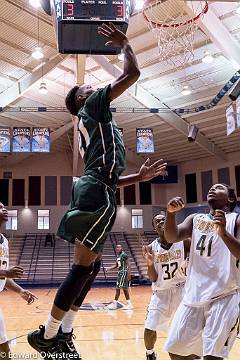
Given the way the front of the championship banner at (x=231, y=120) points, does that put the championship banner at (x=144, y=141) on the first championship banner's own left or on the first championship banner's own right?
on the first championship banner's own right

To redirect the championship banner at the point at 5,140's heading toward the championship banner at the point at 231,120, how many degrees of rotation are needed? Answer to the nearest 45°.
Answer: approximately 45° to its left

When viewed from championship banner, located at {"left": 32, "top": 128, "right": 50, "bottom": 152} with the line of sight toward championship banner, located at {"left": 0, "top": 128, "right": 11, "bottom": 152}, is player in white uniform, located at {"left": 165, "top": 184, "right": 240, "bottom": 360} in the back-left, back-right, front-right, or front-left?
back-left

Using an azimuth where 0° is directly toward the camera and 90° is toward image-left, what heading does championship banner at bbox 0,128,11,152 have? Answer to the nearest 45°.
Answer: approximately 0°

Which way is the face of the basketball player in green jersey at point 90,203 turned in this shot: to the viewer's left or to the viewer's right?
to the viewer's right

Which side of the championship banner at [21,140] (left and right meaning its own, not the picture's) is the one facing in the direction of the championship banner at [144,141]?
left
